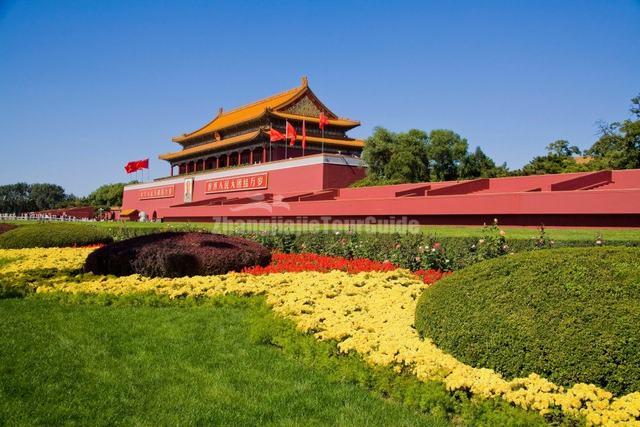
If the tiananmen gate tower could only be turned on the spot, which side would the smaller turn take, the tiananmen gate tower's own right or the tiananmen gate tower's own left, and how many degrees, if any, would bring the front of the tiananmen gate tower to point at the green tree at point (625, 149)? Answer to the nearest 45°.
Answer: approximately 135° to the tiananmen gate tower's own left

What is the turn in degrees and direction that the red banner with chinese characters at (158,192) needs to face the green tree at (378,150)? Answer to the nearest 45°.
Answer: approximately 90° to its left

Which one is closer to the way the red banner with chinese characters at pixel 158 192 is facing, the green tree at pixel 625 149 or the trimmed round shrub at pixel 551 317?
the trimmed round shrub

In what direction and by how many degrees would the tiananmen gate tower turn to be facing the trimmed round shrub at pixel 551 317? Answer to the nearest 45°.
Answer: approximately 45° to its left

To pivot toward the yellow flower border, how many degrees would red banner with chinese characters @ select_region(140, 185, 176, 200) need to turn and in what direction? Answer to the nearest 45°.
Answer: approximately 45° to its left

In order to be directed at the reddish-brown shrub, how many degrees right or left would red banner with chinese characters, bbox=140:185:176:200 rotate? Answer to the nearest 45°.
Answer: approximately 45° to its left

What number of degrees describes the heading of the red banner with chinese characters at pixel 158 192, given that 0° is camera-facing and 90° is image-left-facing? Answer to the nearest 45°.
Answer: approximately 45°

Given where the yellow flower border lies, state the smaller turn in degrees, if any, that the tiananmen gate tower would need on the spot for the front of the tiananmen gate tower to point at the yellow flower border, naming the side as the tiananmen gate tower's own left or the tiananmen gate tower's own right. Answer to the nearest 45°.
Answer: approximately 45° to the tiananmen gate tower's own left

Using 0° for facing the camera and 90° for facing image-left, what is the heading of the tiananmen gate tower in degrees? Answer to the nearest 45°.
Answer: approximately 45°

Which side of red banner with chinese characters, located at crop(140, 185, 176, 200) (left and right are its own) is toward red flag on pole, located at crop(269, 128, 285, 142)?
left

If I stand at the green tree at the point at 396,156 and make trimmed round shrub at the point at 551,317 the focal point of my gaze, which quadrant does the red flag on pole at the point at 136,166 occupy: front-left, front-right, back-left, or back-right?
back-right
